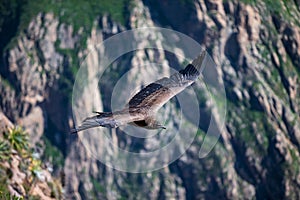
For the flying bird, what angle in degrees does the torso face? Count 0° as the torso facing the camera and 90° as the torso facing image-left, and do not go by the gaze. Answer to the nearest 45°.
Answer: approximately 315°
